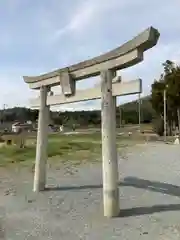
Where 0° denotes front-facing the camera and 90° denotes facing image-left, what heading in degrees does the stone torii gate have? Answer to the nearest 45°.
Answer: approximately 45°
